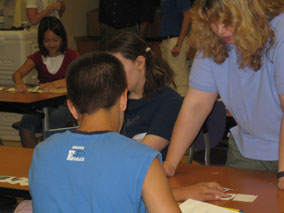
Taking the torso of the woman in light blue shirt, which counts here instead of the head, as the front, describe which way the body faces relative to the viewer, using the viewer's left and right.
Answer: facing the viewer and to the left of the viewer

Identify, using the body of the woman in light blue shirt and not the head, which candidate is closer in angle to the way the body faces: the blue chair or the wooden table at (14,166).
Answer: the wooden table

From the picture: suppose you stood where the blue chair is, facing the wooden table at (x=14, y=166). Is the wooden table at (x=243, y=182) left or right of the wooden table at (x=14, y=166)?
left

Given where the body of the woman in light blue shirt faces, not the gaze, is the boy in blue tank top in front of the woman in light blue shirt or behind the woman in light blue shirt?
in front

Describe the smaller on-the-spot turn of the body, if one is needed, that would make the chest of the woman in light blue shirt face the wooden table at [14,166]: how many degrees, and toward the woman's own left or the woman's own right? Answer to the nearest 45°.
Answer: approximately 45° to the woman's own right

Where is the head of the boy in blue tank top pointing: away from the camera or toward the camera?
away from the camera

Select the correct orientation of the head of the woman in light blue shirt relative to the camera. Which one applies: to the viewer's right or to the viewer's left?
to the viewer's left

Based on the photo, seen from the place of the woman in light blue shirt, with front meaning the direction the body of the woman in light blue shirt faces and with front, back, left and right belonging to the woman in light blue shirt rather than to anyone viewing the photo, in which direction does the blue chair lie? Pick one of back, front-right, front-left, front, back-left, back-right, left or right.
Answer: back-right
